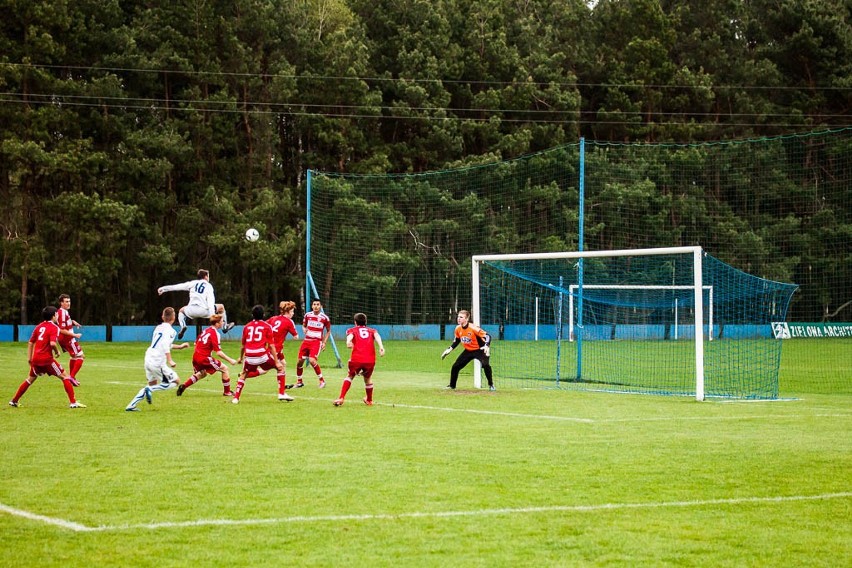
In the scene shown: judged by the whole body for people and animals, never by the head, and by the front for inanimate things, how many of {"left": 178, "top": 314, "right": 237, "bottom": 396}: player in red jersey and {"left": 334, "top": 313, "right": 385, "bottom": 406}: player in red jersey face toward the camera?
0

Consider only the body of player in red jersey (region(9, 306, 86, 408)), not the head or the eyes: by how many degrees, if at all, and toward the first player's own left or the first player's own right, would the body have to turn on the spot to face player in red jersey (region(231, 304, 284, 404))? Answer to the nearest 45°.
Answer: approximately 45° to the first player's own right

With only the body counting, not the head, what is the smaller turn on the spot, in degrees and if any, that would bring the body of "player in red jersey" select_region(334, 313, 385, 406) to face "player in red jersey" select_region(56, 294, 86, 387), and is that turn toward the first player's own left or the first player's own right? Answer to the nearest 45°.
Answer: approximately 45° to the first player's own left

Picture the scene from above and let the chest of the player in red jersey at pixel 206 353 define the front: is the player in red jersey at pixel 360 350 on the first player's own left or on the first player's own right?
on the first player's own right

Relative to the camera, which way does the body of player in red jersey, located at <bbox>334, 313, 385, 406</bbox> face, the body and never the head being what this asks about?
away from the camera

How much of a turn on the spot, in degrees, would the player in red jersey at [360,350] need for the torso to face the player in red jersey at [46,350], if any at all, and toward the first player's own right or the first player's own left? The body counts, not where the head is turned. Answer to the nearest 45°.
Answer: approximately 90° to the first player's own left

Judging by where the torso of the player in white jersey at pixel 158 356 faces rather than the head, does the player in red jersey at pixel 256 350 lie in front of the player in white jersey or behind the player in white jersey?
in front

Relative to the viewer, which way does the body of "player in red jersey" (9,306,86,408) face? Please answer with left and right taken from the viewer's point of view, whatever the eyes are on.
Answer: facing away from the viewer and to the right of the viewer

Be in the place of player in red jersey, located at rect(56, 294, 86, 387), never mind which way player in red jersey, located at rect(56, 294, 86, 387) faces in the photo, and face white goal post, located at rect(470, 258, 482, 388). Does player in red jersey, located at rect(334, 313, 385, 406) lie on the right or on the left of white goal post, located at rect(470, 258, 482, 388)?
right

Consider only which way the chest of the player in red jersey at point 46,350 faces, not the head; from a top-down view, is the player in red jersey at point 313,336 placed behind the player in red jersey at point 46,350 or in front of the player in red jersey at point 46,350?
in front

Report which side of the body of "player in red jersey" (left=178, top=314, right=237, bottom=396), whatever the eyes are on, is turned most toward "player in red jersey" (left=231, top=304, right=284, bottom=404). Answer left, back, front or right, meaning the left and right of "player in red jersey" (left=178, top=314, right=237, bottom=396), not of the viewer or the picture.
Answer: right

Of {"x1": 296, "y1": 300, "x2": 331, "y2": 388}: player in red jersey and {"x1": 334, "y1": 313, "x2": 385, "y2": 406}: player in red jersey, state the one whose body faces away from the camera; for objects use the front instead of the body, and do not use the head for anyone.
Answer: {"x1": 334, "y1": 313, "x2": 385, "y2": 406}: player in red jersey

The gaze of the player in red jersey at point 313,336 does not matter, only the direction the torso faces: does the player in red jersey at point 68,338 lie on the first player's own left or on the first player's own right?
on the first player's own right

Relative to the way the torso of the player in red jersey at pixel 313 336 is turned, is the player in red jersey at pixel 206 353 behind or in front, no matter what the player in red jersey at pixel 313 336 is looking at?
in front

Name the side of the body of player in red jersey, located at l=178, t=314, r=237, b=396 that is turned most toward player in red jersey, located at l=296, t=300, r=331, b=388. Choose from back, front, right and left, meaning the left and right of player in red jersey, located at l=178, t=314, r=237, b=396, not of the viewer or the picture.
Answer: front

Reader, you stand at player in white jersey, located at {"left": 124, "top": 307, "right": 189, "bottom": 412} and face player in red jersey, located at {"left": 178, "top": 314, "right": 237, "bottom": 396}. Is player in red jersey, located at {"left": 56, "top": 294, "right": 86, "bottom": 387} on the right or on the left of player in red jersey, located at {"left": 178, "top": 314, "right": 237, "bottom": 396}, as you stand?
left
